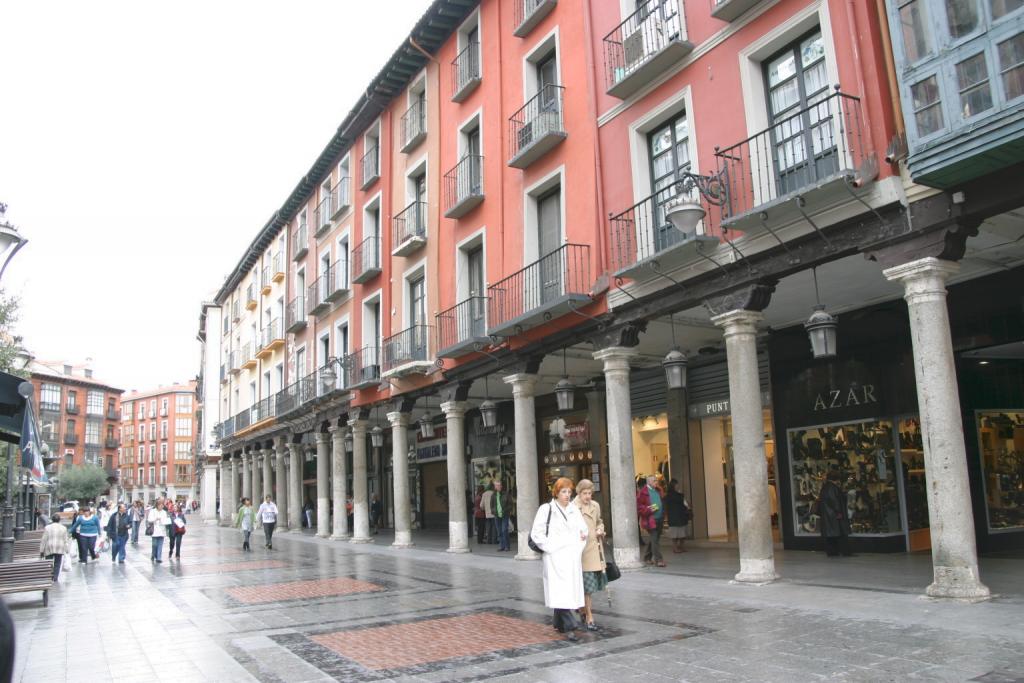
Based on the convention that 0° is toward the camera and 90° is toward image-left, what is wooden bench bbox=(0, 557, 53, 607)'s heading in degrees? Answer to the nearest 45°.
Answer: approximately 315°

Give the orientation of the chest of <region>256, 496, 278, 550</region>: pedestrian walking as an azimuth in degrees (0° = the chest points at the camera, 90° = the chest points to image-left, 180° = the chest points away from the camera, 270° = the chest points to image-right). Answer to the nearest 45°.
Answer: approximately 0°

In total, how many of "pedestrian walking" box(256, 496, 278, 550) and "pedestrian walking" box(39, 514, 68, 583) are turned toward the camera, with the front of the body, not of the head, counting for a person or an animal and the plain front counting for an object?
1

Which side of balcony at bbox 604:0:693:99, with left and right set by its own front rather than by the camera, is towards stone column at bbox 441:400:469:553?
right

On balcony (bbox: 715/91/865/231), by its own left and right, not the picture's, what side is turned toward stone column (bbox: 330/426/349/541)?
right

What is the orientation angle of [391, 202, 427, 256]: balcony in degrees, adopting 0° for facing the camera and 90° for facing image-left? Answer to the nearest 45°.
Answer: approximately 45°

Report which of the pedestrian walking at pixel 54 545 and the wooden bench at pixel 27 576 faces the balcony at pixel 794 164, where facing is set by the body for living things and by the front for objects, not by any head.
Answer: the wooden bench

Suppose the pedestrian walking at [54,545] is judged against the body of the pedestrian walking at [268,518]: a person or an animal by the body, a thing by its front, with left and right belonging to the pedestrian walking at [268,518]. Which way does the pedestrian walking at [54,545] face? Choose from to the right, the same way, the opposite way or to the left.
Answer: the opposite way

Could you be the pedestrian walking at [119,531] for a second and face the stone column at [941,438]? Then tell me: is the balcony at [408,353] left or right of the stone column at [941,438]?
left
